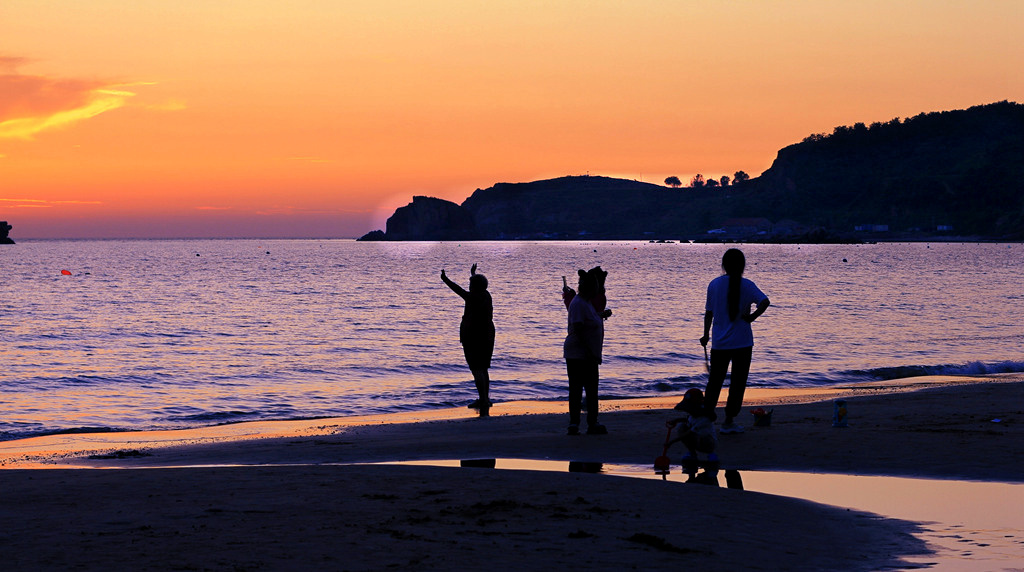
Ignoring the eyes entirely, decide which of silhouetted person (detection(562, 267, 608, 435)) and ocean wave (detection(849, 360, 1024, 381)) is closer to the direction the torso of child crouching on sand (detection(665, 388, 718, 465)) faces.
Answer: the silhouetted person

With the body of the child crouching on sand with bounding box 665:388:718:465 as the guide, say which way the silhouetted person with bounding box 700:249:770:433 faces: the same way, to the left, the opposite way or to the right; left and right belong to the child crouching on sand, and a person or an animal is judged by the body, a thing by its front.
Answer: to the right

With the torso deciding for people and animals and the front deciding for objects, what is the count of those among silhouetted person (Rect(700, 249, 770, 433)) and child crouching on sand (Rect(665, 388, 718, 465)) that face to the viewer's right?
0

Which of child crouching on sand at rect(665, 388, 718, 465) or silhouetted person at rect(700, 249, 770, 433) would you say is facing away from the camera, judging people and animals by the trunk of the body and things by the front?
the silhouetted person

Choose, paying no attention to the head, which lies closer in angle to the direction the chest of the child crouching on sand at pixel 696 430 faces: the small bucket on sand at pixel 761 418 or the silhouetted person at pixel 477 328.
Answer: the silhouetted person

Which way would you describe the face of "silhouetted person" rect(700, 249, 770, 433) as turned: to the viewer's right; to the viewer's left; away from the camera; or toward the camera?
away from the camera

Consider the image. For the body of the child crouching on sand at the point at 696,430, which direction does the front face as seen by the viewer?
to the viewer's left

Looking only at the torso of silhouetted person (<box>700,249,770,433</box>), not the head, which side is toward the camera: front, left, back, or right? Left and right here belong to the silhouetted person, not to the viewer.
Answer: back

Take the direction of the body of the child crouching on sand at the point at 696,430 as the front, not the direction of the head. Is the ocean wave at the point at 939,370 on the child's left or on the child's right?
on the child's right

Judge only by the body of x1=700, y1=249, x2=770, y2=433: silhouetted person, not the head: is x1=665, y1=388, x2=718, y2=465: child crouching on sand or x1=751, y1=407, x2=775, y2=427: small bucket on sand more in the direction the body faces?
the small bucket on sand
